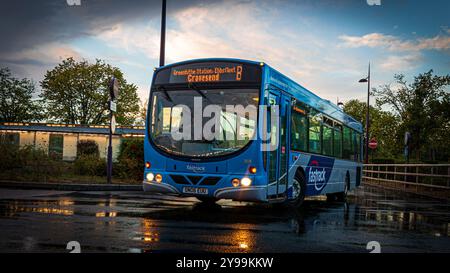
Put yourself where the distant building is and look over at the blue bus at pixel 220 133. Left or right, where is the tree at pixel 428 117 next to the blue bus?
left

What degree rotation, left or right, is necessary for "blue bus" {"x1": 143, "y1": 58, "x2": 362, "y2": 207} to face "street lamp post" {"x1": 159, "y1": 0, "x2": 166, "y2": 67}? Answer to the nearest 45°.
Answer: approximately 135° to its right

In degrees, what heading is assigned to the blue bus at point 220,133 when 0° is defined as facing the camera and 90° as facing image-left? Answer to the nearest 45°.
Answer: approximately 45°

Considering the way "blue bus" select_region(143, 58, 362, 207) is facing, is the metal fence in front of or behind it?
behind

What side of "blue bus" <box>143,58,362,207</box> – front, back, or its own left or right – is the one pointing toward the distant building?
right

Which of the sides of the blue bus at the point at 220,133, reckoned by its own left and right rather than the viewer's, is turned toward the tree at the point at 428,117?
back
